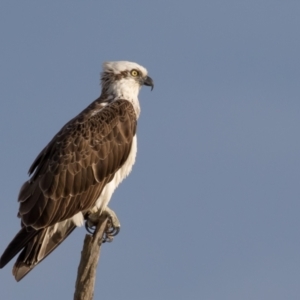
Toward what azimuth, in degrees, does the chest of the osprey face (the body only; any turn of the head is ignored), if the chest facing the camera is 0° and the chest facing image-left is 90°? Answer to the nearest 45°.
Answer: approximately 270°
